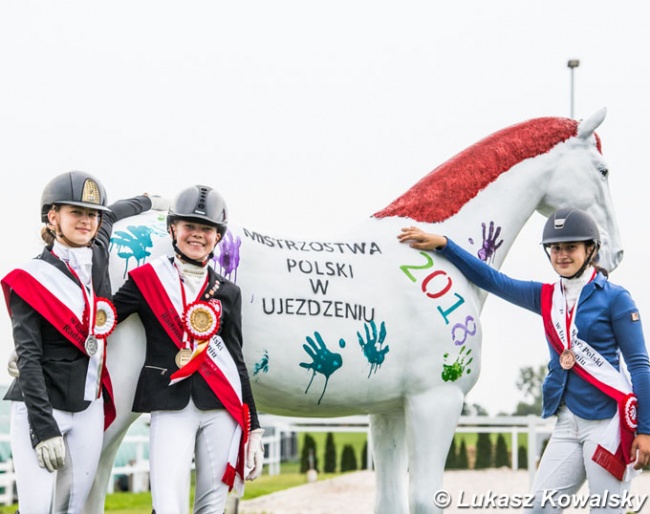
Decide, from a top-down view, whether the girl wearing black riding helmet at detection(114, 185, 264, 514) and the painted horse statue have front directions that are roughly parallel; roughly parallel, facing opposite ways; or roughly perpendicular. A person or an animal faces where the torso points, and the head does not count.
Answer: roughly perpendicular

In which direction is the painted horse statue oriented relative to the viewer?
to the viewer's right

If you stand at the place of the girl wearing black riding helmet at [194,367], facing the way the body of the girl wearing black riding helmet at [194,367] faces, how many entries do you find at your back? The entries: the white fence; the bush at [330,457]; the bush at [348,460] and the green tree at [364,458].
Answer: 4

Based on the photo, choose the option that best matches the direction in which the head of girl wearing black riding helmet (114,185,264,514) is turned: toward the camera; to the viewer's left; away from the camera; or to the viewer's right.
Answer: toward the camera

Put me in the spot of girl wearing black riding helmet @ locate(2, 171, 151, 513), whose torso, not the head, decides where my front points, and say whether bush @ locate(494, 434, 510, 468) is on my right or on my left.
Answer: on my left

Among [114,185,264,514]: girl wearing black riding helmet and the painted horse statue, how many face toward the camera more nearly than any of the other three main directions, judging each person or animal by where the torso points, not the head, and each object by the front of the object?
1

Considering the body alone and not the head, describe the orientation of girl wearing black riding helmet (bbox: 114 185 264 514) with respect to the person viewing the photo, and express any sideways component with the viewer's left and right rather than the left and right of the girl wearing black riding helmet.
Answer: facing the viewer

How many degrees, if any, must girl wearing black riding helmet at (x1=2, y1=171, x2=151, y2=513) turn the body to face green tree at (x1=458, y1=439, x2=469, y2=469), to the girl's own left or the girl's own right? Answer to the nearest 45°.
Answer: approximately 90° to the girl's own left

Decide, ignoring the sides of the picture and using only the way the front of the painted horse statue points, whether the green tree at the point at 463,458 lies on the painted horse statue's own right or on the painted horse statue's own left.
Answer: on the painted horse statue's own left

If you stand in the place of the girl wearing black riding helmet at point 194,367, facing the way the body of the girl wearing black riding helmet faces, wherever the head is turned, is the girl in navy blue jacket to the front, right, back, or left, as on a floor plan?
left

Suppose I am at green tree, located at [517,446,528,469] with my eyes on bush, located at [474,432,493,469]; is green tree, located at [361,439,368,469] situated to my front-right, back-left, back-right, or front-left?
front-right

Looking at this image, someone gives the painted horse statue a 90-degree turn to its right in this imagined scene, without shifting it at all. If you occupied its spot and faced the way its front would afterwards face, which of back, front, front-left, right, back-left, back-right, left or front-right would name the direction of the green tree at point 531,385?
back
